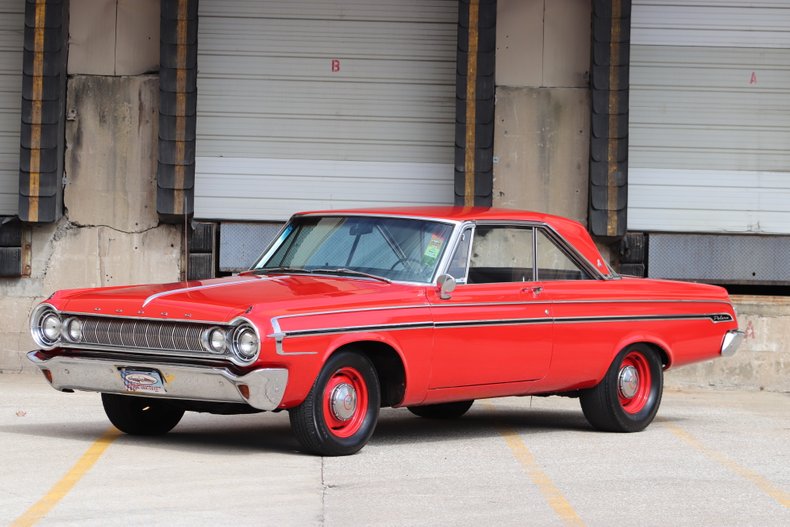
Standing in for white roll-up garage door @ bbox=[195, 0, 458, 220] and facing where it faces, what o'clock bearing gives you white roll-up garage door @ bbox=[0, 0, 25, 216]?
white roll-up garage door @ bbox=[0, 0, 25, 216] is roughly at 3 o'clock from white roll-up garage door @ bbox=[195, 0, 458, 220].

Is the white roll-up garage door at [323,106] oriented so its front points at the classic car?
yes

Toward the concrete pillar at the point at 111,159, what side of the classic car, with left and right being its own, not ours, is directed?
right

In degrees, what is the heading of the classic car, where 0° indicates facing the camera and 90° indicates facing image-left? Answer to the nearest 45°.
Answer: approximately 45°

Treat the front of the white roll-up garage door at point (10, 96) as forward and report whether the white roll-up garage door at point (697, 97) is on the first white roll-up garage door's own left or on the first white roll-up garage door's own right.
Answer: on the first white roll-up garage door's own left

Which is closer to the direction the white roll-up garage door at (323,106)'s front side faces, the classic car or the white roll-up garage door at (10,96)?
the classic car

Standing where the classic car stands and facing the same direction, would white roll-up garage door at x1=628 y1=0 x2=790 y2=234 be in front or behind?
behind

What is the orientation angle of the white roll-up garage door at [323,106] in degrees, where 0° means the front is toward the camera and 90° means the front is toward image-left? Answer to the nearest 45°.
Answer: approximately 0°

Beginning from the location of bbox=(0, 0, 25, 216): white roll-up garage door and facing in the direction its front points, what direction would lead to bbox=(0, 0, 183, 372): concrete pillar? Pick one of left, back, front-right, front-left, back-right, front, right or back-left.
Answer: left

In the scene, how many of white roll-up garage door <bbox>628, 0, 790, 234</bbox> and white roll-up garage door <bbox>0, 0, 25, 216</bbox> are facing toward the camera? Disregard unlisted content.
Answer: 2

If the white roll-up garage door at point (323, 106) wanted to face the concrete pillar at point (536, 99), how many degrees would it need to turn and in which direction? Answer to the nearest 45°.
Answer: approximately 90° to its left

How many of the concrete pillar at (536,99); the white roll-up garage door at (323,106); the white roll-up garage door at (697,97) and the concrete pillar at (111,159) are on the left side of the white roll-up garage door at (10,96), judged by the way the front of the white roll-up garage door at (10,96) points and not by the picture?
4
